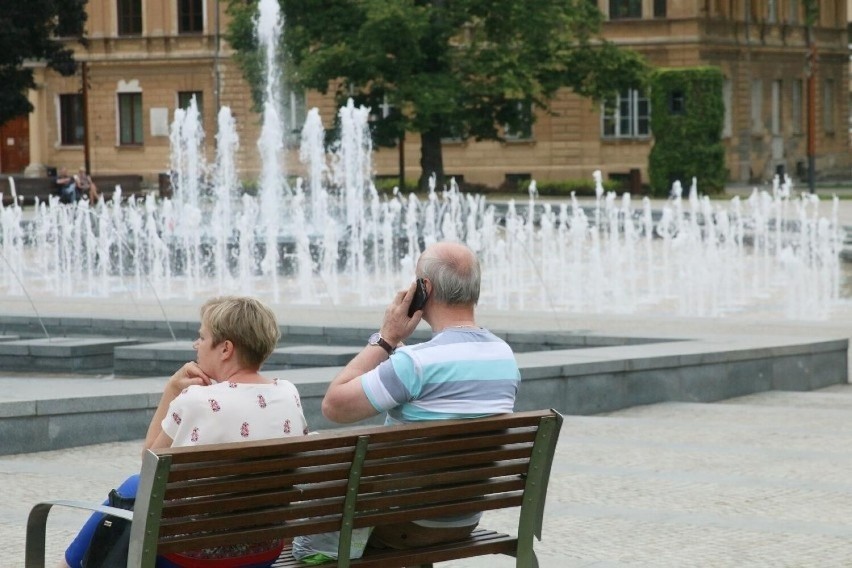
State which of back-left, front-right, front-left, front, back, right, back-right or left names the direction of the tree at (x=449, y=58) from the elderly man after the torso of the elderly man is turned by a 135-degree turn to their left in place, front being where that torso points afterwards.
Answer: back

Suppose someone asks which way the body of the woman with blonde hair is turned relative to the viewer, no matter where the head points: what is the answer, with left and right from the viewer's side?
facing away from the viewer and to the left of the viewer

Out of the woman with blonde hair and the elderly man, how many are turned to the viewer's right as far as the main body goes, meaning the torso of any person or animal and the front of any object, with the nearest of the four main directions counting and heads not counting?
0

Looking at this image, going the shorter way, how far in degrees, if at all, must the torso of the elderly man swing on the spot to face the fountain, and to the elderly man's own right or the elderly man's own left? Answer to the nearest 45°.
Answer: approximately 45° to the elderly man's own right

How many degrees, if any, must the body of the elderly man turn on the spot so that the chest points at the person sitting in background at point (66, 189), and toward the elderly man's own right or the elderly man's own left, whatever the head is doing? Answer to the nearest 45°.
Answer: approximately 45° to the elderly man's own right

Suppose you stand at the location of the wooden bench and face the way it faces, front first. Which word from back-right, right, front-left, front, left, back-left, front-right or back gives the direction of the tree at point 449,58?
front-right

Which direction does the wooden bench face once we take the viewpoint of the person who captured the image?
facing away from the viewer and to the left of the viewer

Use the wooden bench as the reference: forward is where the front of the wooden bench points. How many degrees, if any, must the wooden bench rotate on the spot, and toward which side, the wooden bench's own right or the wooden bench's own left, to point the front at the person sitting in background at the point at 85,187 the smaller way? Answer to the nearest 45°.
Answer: approximately 45° to the wooden bench's own right

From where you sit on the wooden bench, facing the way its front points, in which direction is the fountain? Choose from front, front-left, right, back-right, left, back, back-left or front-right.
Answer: front-right

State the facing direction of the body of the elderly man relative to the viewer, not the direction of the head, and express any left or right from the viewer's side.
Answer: facing away from the viewer and to the left of the viewer
